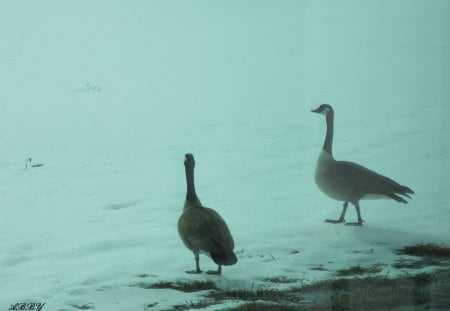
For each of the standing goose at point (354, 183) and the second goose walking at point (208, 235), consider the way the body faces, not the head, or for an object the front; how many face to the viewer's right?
0

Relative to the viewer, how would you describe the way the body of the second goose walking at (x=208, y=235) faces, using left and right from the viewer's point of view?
facing away from the viewer and to the left of the viewer
